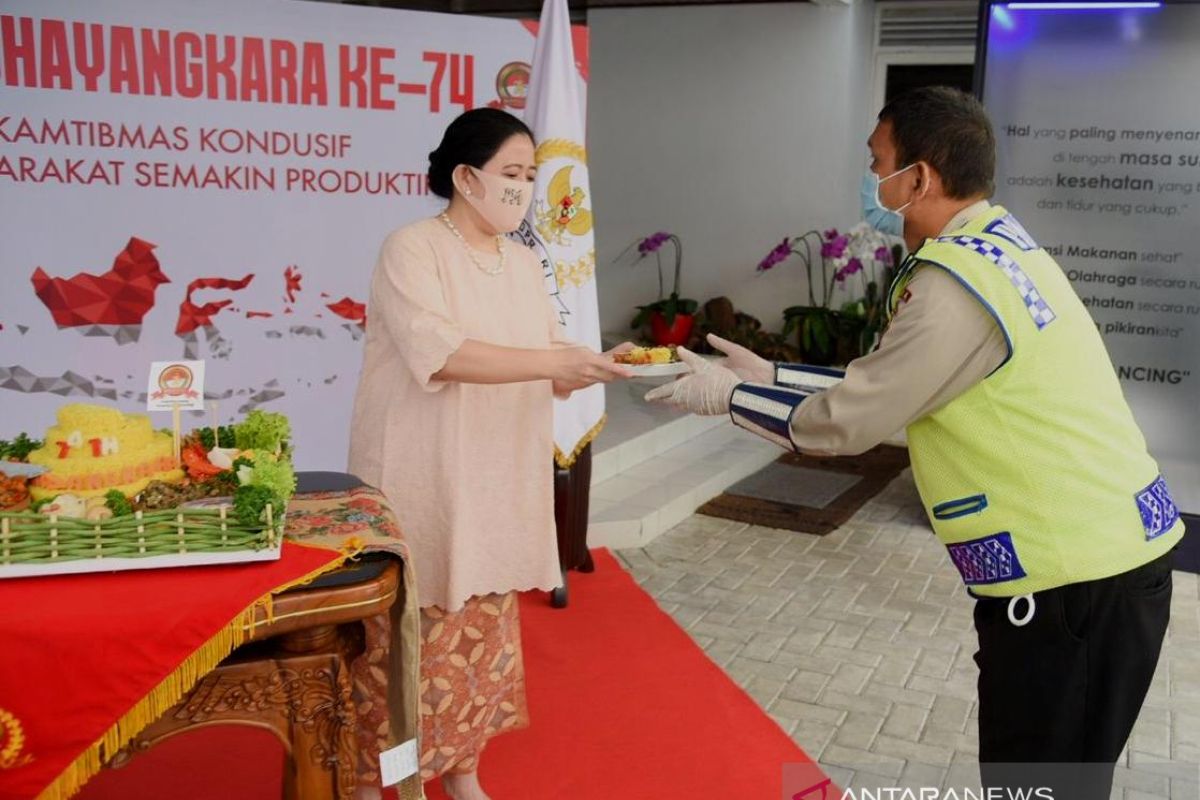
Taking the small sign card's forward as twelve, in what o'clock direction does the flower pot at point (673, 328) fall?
The flower pot is roughly at 7 o'clock from the small sign card.

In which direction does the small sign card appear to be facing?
toward the camera

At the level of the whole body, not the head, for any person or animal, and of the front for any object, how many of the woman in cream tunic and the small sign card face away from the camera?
0

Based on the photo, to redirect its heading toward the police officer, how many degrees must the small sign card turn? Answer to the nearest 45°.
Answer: approximately 90° to its left

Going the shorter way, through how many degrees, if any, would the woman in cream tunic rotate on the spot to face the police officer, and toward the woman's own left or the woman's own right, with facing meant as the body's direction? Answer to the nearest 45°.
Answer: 0° — they already face them

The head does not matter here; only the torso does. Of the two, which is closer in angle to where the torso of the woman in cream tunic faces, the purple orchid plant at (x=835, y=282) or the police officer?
the police officer
